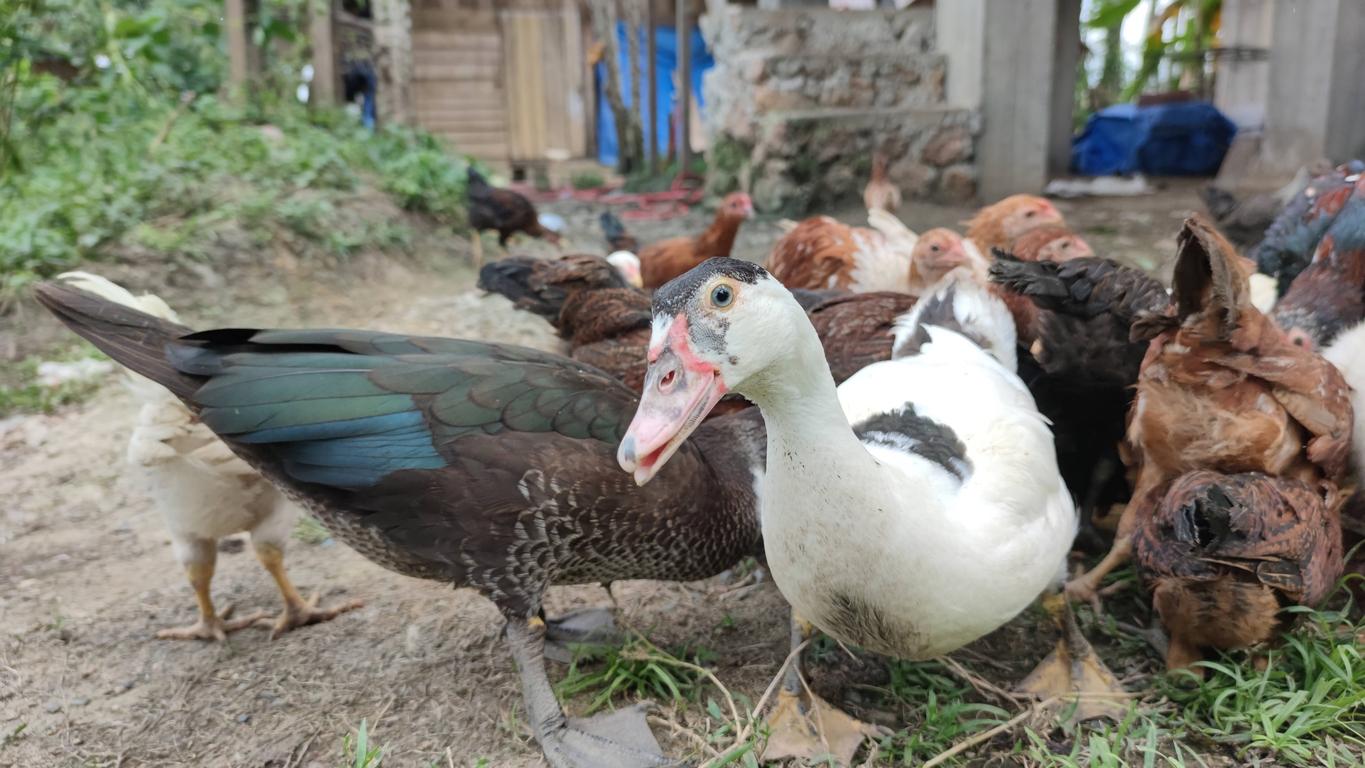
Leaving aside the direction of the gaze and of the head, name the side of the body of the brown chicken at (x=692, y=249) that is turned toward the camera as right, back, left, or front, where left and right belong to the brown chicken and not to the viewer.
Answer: right

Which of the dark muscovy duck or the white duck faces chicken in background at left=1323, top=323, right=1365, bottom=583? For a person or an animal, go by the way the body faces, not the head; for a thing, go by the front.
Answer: the dark muscovy duck

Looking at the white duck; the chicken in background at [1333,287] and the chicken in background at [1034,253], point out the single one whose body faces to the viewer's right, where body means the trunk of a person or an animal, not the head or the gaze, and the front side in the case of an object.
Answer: the chicken in background at [1034,253]

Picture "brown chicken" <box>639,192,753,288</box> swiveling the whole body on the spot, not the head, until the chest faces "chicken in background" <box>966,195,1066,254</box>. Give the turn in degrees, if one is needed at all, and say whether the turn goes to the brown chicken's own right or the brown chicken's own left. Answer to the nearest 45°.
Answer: approximately 45° to the brown chicken's own right

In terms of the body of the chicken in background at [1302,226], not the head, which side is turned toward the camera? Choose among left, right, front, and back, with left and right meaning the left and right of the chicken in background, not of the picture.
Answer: right

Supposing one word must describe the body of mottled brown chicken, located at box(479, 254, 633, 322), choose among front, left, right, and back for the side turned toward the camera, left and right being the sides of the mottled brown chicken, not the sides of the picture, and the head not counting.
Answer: right

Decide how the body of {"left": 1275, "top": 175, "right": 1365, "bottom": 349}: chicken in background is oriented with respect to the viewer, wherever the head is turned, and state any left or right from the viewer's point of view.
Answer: facing the viewer and to the left of the viewer

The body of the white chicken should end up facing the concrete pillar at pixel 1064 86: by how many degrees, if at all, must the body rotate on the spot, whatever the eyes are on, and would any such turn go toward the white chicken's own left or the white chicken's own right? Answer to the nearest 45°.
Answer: approximately 45° to the white chicken's own left

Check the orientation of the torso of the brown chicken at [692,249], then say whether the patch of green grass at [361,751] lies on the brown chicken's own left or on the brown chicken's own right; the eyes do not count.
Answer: on the brown chicken's own right

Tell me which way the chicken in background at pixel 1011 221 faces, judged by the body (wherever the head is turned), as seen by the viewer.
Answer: to the viewer's right
